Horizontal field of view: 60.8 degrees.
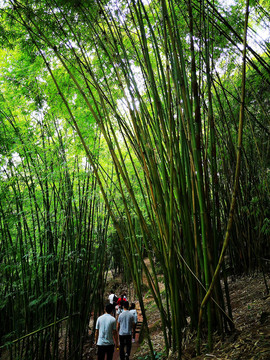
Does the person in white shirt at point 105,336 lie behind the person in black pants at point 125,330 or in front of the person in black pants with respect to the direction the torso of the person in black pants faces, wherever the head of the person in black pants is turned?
behind

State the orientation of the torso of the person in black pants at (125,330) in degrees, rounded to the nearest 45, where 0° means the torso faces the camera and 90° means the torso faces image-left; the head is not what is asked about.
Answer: approximately 180°
